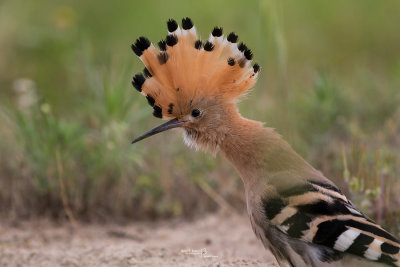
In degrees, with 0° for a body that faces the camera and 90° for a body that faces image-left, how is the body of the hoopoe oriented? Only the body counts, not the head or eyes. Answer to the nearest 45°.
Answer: approximately 90°
